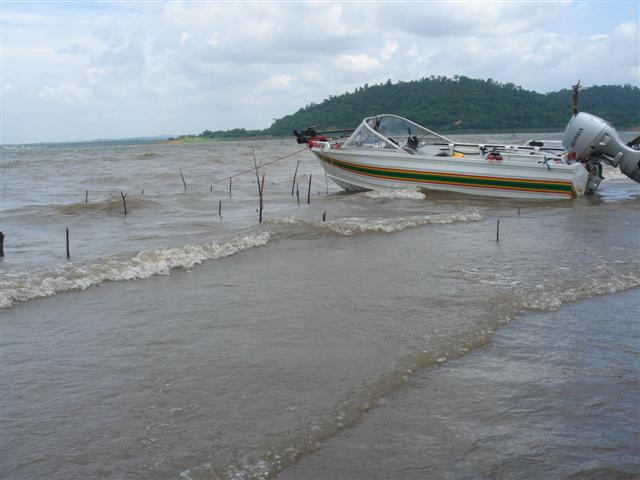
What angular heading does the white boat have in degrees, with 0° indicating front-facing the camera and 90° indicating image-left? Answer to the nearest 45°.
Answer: approximately 90°

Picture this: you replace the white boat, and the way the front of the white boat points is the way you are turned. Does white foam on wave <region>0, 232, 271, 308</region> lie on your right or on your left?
on your left

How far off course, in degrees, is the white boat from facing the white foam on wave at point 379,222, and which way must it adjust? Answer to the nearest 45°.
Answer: approximately 90° to its left

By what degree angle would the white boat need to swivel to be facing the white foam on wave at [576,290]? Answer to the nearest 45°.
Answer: approximately 90° to its left
